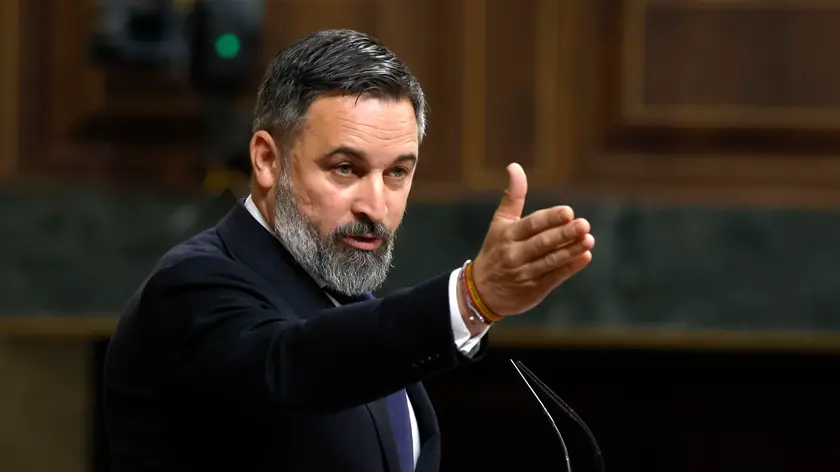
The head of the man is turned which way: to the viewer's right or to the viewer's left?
to the viewer's right

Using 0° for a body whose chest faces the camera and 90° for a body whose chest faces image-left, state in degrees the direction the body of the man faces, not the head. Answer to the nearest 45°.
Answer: approximately 315°
